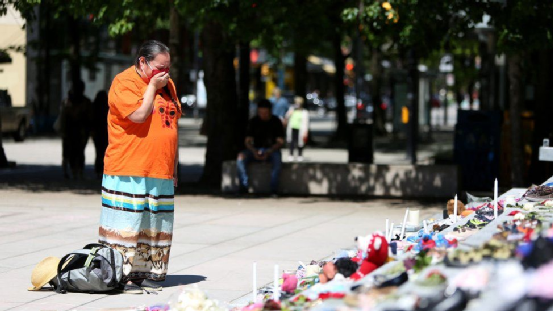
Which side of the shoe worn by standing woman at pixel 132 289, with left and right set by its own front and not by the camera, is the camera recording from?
right

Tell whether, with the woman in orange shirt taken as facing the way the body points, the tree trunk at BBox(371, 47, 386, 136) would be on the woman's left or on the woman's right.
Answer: on the woman's left

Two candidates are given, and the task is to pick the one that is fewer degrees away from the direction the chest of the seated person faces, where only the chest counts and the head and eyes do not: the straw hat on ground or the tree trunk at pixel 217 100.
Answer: the straw hat on ground

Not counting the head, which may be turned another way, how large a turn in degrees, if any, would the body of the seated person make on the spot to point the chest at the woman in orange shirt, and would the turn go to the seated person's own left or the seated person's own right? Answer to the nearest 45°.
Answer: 0° — they already face them

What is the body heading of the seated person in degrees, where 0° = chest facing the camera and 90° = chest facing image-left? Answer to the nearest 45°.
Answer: approximately 0°

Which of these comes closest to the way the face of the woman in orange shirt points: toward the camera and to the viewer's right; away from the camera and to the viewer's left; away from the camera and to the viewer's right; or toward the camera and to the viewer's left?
toward the camera and to the viewer's right
